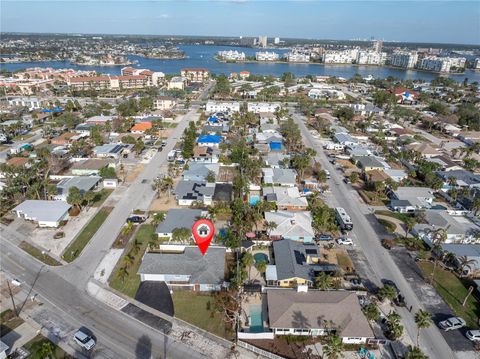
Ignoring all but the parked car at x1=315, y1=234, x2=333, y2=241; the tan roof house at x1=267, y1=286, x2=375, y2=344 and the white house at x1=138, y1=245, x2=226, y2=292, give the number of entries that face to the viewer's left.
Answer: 1

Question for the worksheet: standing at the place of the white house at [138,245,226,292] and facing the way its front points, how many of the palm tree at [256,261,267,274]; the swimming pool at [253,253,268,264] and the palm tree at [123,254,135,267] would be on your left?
2

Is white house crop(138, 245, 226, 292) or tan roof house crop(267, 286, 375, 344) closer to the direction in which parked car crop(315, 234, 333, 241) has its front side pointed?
the white house

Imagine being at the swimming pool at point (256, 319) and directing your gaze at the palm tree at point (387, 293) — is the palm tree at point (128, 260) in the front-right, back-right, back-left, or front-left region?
back-left

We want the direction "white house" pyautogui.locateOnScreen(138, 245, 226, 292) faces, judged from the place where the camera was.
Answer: facing the viewer

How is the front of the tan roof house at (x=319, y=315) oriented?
toward the camera

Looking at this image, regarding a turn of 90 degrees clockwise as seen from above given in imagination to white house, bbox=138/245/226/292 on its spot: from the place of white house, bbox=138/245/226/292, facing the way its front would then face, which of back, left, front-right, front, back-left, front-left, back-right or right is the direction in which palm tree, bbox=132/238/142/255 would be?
front-right

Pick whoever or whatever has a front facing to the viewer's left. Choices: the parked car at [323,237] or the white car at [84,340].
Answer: the parked car

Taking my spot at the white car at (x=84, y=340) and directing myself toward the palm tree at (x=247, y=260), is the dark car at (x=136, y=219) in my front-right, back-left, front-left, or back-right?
front-left

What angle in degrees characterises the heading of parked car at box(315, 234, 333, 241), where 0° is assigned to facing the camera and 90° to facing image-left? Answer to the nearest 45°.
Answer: approximately 90°

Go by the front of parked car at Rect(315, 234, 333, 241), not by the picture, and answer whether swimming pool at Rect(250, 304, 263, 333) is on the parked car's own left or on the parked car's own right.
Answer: on the parked car's own left

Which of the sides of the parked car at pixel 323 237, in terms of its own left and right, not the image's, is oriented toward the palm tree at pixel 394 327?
left

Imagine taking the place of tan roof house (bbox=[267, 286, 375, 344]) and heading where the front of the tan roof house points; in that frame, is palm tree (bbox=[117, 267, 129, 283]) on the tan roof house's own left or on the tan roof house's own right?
on the tan roof house's own right
